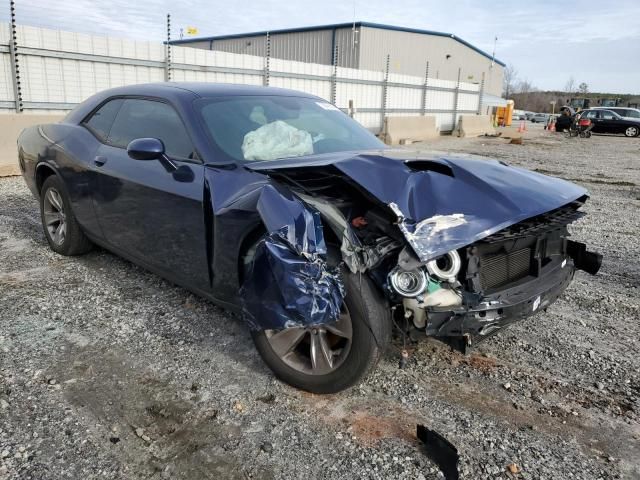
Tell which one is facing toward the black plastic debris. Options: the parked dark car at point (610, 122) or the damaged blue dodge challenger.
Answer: the damaged blue dodge challenger

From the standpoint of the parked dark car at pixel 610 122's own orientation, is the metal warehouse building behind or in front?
behind

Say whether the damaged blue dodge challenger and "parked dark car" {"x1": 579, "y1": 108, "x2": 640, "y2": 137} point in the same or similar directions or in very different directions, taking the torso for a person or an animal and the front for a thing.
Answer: same or similar directions

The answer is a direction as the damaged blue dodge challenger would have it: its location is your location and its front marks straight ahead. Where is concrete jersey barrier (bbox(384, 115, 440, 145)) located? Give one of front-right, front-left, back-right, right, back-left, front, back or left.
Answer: back-left

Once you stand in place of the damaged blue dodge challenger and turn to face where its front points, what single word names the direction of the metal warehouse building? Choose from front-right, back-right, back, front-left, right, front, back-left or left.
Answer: back-left

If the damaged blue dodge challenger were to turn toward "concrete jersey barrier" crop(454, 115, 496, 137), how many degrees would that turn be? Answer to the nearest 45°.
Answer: approximately 135° to its left

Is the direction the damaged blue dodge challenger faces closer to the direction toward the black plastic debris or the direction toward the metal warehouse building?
the black plastic debris

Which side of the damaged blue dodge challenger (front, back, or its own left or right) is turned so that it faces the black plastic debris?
front

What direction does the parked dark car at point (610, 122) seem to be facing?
to the viewer's right

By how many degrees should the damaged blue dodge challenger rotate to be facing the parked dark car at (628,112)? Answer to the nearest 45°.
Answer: approximately 90° to its left

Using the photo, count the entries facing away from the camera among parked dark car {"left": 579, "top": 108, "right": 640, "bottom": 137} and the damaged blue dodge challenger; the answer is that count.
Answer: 0

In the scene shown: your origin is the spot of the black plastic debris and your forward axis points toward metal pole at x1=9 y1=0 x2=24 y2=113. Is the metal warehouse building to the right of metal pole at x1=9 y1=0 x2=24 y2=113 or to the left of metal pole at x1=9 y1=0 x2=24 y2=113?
right

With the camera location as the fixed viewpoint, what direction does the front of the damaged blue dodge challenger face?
facing the viewer and to the right of the viewer
